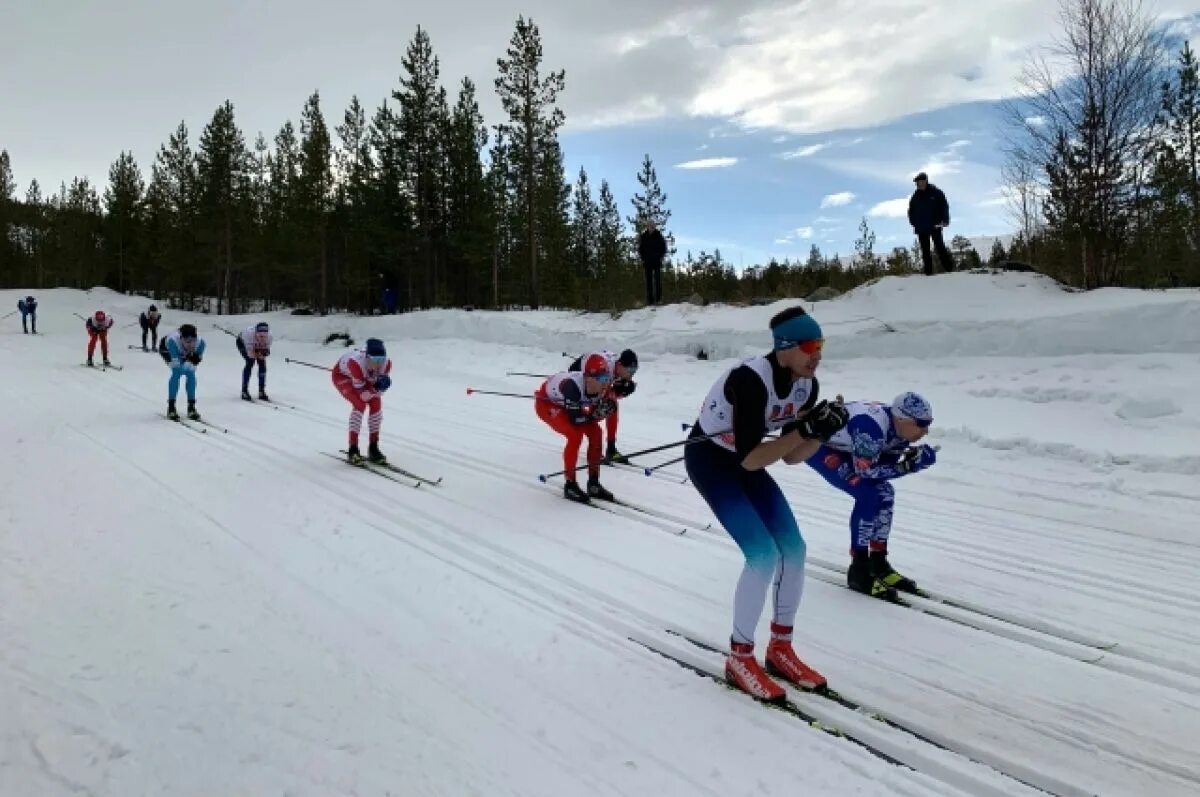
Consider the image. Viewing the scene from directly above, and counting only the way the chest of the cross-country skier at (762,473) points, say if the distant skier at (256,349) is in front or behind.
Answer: behind

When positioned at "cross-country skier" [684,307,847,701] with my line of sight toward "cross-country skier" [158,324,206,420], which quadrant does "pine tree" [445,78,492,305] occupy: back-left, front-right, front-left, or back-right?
front-right

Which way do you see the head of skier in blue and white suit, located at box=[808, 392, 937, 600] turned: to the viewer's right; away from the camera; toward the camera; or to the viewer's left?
to the viewer's right

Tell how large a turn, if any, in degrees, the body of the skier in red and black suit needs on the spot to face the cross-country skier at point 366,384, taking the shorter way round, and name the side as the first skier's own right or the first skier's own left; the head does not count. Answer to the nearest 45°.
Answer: approximately 180°

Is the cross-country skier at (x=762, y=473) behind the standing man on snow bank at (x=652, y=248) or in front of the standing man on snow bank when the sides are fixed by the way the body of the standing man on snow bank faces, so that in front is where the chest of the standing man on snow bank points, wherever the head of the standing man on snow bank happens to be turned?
in front

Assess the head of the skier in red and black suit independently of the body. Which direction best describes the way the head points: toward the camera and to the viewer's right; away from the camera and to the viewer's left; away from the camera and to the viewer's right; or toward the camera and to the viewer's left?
toward the camera and to the viewer's right

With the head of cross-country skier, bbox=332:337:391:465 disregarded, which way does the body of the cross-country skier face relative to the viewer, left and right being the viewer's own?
facing the viewer and to the right of the viewer

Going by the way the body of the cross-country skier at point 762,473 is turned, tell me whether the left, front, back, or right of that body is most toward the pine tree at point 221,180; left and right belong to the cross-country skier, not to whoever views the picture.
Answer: back

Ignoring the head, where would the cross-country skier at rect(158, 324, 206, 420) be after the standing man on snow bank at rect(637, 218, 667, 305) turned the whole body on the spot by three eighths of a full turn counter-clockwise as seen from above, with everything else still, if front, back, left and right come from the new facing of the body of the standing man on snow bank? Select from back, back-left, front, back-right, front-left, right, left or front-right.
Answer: back

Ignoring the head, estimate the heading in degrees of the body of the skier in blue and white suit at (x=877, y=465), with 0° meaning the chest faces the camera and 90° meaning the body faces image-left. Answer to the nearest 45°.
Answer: approximately 315°

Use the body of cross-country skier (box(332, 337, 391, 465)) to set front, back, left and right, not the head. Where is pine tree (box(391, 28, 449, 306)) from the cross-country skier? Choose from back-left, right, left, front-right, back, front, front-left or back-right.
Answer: back-left

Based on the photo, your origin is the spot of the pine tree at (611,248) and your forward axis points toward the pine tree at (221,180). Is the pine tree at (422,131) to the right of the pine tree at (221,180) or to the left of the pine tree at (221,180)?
left

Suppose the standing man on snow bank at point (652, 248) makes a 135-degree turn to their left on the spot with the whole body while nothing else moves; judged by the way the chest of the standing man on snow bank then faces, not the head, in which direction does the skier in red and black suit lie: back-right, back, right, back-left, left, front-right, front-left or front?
back-right

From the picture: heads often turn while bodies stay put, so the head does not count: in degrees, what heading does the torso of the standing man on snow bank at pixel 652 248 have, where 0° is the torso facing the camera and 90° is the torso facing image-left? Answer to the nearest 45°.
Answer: approximately 0°

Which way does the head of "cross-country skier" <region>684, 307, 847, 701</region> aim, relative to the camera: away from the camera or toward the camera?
toward the camera

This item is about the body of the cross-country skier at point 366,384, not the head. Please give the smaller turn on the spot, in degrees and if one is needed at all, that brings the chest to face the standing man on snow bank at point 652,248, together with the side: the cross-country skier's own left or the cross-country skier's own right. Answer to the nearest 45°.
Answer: approximately 90° to the cross-country skier's own left

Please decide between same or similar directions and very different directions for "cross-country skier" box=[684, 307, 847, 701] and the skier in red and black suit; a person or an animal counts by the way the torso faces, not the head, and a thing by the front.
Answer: same or similar directions
